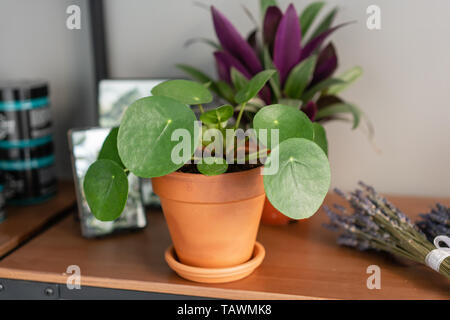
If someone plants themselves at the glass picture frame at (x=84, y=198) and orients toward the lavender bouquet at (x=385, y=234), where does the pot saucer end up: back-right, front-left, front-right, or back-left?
front-right

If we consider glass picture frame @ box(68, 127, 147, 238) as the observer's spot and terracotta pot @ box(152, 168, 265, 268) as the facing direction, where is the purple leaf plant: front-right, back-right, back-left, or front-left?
front-left

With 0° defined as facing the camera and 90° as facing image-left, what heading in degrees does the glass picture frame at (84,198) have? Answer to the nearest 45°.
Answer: approximately 315°
